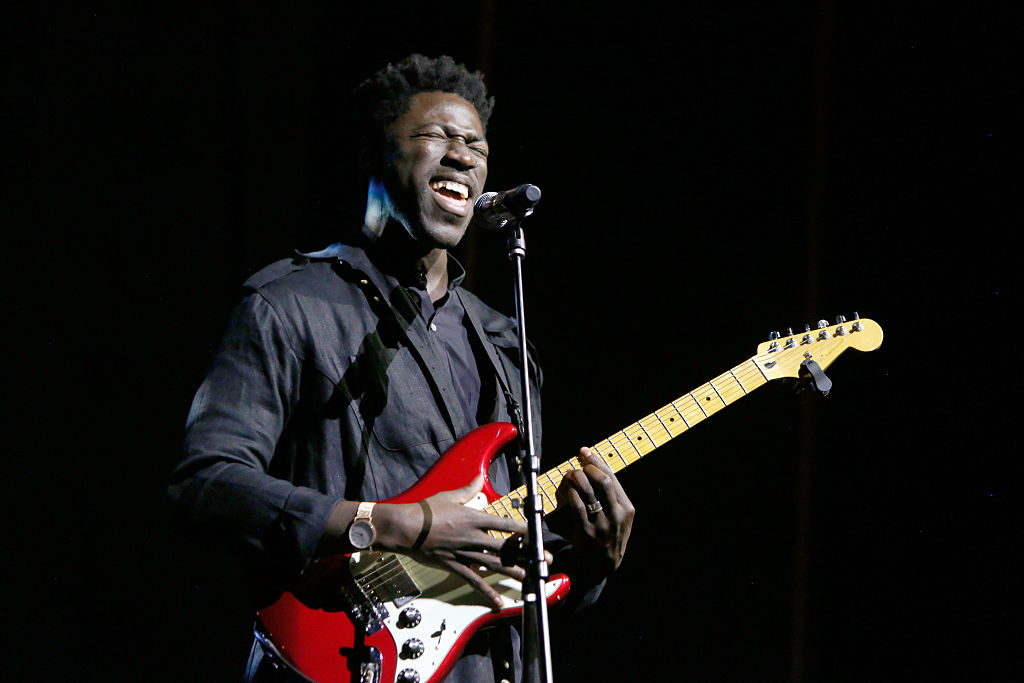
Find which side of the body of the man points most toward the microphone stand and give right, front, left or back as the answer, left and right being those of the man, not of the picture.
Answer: front

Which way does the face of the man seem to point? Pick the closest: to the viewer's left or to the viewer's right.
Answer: to the viewer's right

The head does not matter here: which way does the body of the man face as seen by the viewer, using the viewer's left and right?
facing the viewer and to the right of the viewer

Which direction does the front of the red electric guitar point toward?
toward the camera
